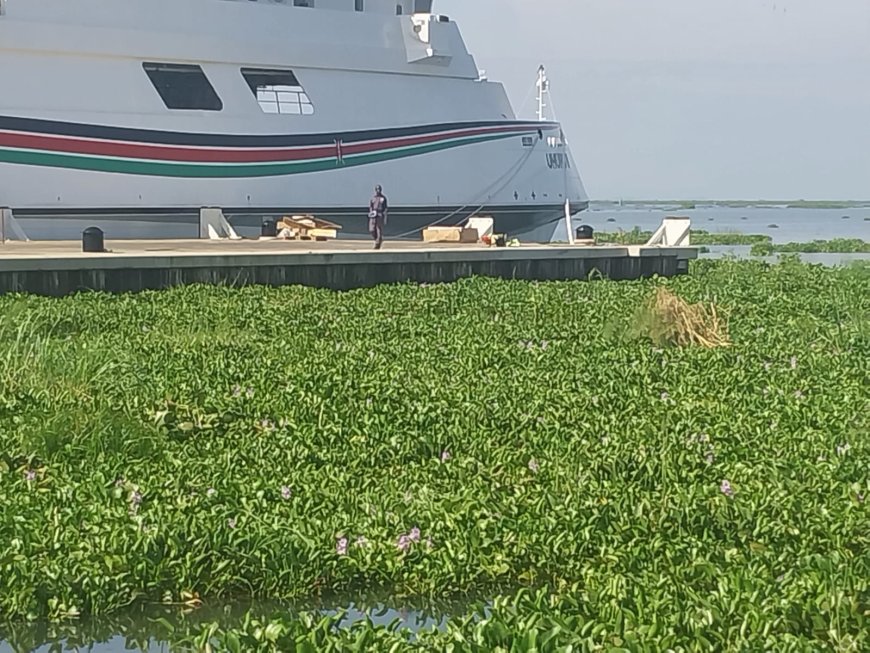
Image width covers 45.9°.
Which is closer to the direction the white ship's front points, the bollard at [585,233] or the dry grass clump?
the bollard

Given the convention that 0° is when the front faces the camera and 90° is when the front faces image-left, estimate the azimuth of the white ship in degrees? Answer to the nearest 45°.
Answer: approximately 270°

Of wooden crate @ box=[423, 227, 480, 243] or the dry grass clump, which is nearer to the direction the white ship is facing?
the wooden crate

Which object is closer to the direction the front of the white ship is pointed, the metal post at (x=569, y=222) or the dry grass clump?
the metal post

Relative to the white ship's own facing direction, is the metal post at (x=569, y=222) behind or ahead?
ahead

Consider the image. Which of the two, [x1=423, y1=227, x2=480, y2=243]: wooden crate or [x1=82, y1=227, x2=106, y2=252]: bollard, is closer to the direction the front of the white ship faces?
the wooden crate

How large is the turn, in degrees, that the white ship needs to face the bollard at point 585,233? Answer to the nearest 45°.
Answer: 0° — it already faces it

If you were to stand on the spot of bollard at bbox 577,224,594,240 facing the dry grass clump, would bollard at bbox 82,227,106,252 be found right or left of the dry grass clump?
right
